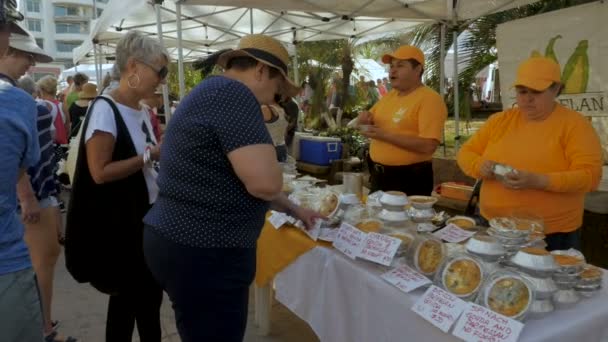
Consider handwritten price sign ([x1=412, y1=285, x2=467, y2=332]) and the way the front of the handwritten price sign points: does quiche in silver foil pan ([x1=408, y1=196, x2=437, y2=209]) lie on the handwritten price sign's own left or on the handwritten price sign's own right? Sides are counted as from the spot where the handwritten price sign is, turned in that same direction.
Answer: on the handwritten price sign's own right

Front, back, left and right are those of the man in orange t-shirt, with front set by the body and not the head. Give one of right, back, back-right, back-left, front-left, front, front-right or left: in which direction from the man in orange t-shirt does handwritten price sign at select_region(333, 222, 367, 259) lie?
front-left

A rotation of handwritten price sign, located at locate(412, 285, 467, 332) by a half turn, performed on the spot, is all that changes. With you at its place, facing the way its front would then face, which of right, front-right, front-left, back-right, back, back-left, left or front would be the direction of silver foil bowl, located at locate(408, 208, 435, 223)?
front-left

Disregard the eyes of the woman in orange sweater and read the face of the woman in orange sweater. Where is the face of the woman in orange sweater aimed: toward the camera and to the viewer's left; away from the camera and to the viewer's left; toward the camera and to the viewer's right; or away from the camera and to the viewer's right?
toward the camera and to the viewer's left

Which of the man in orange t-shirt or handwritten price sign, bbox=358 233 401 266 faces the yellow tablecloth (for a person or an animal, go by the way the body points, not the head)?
the man in orange t-shirt

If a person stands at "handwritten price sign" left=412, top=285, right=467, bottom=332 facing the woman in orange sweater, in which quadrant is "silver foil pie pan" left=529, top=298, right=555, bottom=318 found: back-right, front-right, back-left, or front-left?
front-right

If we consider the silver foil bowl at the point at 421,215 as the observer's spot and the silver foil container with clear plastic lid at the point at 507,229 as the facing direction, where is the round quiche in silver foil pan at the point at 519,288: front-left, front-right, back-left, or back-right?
front-right

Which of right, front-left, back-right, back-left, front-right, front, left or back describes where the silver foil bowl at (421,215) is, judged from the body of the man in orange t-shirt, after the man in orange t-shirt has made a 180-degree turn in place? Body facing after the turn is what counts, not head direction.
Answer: back-right

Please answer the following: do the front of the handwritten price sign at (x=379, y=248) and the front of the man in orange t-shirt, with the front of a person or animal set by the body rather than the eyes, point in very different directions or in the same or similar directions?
same or similar directions

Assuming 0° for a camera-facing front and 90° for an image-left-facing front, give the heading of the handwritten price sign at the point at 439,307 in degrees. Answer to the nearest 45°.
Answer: approximately 45°

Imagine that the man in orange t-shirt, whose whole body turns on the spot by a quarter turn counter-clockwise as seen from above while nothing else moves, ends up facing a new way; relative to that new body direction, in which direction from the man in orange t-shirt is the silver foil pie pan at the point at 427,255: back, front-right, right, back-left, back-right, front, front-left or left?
front-right

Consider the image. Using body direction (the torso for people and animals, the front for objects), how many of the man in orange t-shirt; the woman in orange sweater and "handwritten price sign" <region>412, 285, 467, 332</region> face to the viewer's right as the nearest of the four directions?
0

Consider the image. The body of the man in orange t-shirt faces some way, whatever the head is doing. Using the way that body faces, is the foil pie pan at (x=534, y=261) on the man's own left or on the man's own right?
on the man's own left

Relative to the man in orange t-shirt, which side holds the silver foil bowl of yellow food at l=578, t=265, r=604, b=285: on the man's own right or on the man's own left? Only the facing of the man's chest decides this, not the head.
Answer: on the man's own left

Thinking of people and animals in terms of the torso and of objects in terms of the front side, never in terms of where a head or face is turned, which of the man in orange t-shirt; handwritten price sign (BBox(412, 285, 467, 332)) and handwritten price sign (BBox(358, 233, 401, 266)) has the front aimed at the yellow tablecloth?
the man in orange t-shirt

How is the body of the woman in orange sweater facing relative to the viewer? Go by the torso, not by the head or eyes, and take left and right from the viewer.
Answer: facing the viewer and to the left of the viewer
